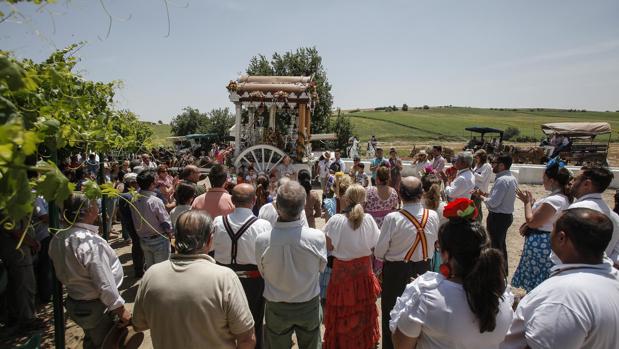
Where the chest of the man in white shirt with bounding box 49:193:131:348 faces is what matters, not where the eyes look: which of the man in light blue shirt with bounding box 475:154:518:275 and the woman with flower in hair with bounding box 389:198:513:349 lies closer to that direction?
the man in light blue shirt

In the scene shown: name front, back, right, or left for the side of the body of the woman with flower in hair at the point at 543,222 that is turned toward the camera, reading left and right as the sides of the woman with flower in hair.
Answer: left

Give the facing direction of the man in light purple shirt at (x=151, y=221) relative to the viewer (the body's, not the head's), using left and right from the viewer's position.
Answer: facing away from the viewer and to the right of the viewer

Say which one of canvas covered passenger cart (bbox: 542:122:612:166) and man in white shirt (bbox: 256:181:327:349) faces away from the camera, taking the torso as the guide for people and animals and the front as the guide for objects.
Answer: the man in white shirt

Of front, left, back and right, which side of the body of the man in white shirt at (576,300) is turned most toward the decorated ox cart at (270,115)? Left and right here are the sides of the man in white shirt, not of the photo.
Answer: front

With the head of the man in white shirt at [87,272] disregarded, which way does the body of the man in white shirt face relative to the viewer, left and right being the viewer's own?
facing away from the viewer and to the right of the viewer

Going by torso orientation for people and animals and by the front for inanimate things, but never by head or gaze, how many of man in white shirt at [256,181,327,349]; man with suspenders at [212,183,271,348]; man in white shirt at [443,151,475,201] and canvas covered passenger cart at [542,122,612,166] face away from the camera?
2

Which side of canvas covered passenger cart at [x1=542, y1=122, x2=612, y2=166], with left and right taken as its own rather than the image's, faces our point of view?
left

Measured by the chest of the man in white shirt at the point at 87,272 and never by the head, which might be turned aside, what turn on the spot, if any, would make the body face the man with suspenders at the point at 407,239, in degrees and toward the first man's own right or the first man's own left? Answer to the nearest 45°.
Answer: approximately 45° to the first man's own right

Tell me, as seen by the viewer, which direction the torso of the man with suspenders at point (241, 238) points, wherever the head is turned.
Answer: away from the camera

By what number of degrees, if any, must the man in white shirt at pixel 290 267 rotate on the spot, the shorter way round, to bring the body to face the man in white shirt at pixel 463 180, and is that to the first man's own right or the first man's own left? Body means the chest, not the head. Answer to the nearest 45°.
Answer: approximately 45° to the first man's own right

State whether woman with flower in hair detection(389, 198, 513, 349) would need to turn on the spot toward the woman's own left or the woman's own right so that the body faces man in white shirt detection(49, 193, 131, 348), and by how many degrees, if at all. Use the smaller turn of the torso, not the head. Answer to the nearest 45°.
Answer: approximately 45° to the woman's own left

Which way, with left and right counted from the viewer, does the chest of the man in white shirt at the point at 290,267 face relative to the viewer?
facing away from the viewer
